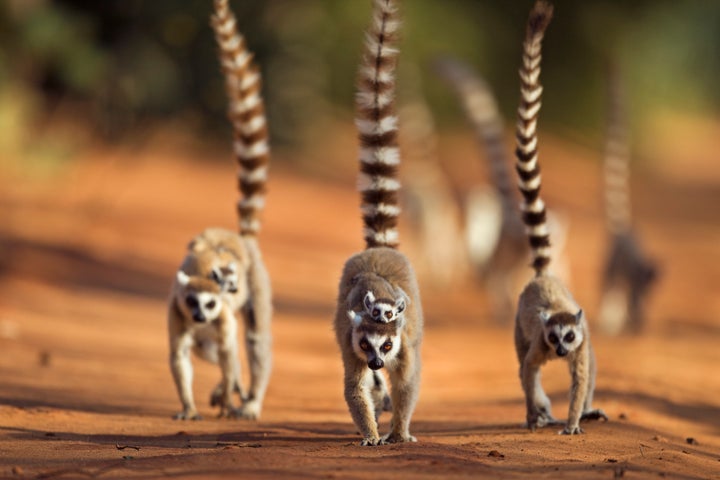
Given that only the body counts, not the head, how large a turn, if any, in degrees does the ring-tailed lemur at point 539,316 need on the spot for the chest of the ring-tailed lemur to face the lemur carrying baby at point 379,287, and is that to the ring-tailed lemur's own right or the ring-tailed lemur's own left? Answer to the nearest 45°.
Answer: approximately 45° to the ring-tailed lemur's own right

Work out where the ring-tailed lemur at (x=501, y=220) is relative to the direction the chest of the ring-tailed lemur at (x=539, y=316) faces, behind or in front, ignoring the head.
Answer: behind

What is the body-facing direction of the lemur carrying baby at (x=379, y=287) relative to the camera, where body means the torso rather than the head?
toward the camera

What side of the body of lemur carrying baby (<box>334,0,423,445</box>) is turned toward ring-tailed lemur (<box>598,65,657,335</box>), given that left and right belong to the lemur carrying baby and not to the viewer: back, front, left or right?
back

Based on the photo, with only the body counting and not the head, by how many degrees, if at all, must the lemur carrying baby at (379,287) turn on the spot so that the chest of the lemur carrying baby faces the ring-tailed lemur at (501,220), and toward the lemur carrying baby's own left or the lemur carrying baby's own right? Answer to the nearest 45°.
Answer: approximately 180°

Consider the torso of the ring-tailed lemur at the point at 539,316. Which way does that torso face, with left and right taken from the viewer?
facing the viewer

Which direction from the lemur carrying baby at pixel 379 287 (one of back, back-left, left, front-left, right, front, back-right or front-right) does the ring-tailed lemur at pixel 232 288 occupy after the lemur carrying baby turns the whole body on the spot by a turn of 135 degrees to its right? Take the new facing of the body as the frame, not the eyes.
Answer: front

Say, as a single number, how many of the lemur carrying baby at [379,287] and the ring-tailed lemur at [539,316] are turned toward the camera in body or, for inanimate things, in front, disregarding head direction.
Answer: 2

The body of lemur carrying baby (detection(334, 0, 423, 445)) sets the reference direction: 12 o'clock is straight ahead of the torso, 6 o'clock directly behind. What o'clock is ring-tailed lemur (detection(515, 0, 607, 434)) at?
The ring-tailed lemur is roughly at 8 o'clock from the lemur carrying baby.

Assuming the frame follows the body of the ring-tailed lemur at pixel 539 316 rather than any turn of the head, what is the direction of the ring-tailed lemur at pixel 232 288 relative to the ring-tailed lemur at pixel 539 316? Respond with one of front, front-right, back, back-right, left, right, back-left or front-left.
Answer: right
